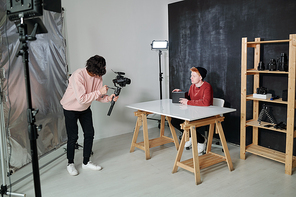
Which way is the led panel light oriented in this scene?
toward the camera

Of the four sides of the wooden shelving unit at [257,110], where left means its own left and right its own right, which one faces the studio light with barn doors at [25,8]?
front

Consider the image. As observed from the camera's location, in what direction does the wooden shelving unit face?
facing the viewer and to the left of the viewer

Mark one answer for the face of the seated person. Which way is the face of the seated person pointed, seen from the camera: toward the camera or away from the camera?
toward the camera

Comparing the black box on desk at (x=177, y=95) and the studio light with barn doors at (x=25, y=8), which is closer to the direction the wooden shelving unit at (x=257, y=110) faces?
the studio light with barn doors

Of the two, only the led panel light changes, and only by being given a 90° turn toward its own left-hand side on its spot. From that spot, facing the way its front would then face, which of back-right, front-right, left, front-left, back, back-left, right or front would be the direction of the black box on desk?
right

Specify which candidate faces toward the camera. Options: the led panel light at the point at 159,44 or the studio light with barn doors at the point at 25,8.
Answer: the led panel light

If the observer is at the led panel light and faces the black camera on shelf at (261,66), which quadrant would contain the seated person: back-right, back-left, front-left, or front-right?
front-right

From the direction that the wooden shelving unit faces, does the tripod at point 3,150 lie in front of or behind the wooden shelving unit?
in front

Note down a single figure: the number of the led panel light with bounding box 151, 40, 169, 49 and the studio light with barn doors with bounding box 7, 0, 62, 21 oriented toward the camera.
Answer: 1

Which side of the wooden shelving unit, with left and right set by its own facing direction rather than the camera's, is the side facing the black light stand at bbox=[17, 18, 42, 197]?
front

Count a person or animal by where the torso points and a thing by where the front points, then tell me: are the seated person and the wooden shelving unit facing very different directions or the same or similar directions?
same or similar directions
